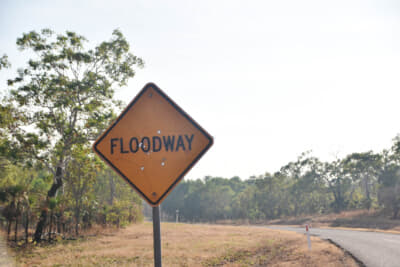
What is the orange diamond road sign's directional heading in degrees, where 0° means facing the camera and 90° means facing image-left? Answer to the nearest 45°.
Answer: approximately 0°
